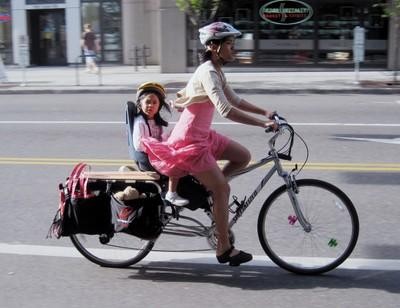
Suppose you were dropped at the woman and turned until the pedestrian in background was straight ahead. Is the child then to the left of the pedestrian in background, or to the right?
left

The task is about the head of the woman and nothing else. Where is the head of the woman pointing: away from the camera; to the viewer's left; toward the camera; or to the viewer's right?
to the viewer's right

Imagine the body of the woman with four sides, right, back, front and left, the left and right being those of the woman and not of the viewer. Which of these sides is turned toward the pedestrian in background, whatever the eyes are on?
left

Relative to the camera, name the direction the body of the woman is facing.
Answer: to the viewer's right

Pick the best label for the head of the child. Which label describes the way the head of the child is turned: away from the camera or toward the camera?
toward the camera

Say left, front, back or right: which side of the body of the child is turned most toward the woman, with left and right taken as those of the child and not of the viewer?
front

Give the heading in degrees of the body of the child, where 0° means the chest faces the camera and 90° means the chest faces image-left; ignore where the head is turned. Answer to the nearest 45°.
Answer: approximately 315°

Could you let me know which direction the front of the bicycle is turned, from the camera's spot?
facing to the right of the viewer
